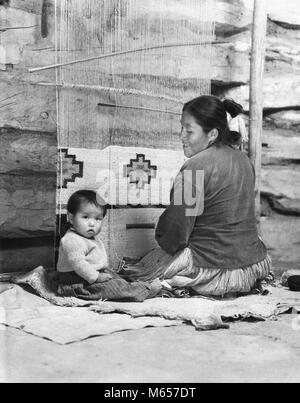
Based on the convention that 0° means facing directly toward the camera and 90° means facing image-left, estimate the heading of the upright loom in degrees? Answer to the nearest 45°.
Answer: approximately 0°

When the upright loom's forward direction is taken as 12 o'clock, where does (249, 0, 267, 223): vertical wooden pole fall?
The vertical wooden pole is roughly at 8 o'clock from the upright loom.

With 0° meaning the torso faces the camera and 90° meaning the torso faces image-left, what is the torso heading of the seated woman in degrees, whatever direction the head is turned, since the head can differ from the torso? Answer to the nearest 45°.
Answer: approximately 135°

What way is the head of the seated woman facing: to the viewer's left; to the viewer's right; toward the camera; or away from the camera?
to the viewer's left
